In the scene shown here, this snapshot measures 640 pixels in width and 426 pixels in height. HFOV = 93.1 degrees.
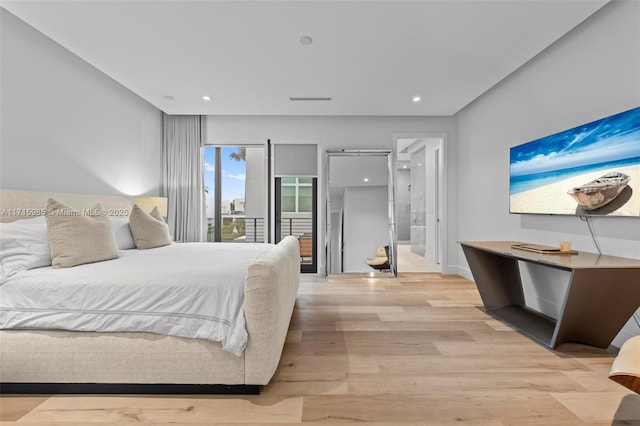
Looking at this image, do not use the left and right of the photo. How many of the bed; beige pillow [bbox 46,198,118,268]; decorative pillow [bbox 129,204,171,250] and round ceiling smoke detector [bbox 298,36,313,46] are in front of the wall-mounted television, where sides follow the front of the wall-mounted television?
4

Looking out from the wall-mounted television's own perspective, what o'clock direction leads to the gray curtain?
The gray curtain is roughly at 1 o'clock from the wall-mounted television.

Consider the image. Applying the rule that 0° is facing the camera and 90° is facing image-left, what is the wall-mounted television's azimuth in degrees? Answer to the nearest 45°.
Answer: approximately 45°

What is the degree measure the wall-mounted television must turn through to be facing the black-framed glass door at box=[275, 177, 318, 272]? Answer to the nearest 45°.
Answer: approximately 45° to its right

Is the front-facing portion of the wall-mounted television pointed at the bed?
yes

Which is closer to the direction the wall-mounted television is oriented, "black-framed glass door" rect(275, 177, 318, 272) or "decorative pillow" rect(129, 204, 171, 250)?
the decorative pillow

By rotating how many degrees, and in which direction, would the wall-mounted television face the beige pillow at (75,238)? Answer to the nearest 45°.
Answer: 0° — it already faces it

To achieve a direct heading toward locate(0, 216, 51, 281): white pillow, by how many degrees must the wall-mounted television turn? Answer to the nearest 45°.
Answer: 0° — it already faces it
